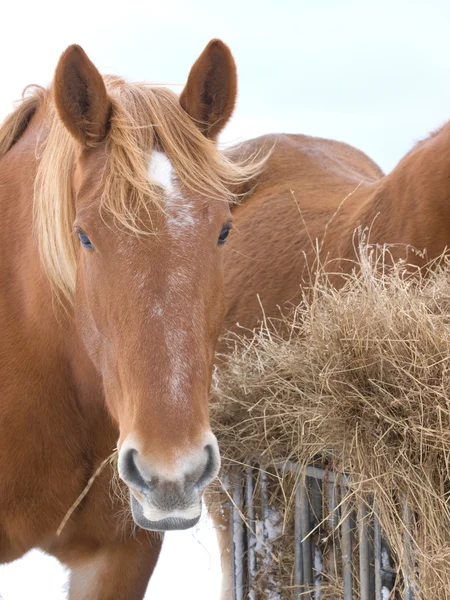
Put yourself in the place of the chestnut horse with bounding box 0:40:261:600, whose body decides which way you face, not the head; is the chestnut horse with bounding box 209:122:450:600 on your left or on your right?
on your left

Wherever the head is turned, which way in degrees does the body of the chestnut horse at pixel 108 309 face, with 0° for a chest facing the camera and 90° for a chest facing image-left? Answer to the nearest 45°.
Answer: approximately 315°
